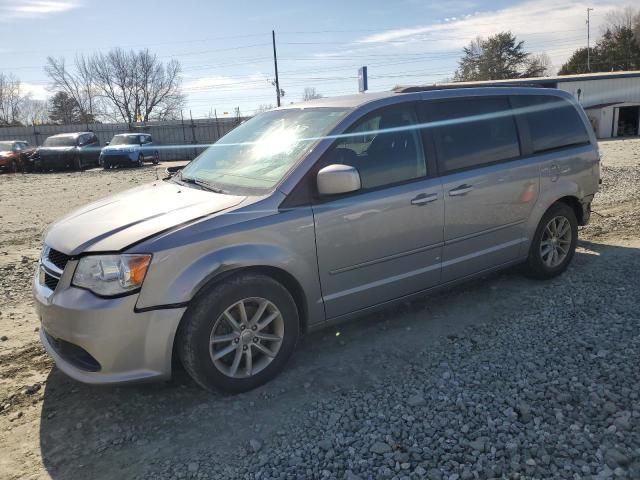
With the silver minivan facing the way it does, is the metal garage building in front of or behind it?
behind

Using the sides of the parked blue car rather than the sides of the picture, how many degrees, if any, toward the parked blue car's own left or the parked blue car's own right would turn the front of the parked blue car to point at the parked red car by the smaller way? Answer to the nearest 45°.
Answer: approximately 45° to the parked blue car's own right

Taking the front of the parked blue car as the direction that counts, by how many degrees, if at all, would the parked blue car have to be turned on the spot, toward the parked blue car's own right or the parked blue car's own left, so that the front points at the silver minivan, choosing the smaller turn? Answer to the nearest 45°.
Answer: approximately 45° to the parked blue car's own left

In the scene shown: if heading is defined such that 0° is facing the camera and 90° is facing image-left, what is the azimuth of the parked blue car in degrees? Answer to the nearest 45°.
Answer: approximately 45°

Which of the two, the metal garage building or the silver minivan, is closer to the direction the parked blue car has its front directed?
the silver minivan

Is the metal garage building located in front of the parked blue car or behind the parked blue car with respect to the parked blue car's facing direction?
behind

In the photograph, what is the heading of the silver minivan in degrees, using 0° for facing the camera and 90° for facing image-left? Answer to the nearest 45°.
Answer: approximately 45°

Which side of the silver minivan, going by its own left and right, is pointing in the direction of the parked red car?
right
